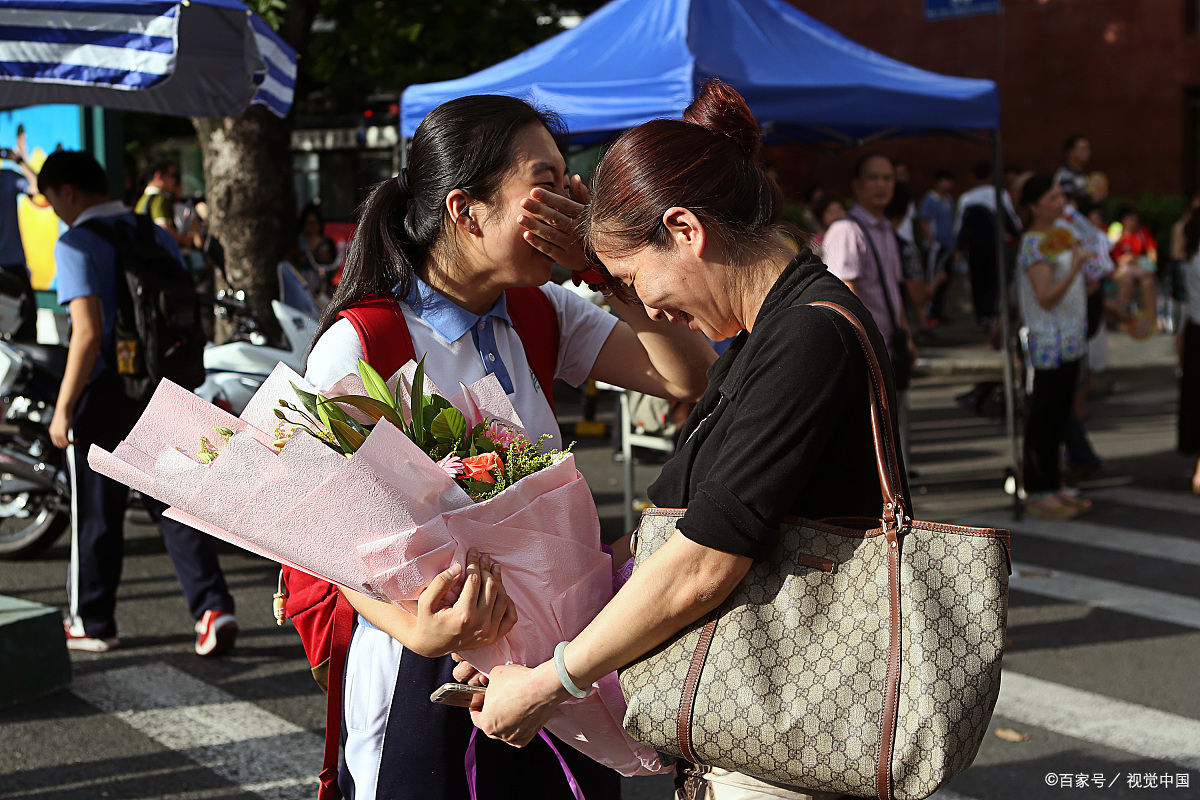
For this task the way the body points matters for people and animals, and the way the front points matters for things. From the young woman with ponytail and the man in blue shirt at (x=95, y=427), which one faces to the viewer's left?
the man in blue shirt

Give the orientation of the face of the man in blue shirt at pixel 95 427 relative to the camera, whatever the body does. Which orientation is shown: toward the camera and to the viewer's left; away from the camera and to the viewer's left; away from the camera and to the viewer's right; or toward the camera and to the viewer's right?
away from the camera and to the viewer's left

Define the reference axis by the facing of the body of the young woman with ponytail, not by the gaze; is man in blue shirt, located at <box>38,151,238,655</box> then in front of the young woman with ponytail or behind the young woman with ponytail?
behind

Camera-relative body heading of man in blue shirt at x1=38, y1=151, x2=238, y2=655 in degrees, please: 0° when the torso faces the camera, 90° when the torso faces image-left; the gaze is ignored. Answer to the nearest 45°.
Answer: approximately 90°

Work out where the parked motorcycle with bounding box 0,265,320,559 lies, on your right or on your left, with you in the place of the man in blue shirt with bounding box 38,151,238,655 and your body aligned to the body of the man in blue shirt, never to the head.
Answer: on your right

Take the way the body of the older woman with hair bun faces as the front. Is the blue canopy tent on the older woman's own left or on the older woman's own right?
on the older woman's own right

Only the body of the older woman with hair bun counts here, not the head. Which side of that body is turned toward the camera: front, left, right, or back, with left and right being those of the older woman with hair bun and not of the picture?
left

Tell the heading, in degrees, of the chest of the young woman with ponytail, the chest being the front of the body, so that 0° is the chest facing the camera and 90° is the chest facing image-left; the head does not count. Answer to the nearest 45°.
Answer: approximately 315°

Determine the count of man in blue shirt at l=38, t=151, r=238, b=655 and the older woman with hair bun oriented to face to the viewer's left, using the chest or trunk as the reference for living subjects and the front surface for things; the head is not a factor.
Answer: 2
